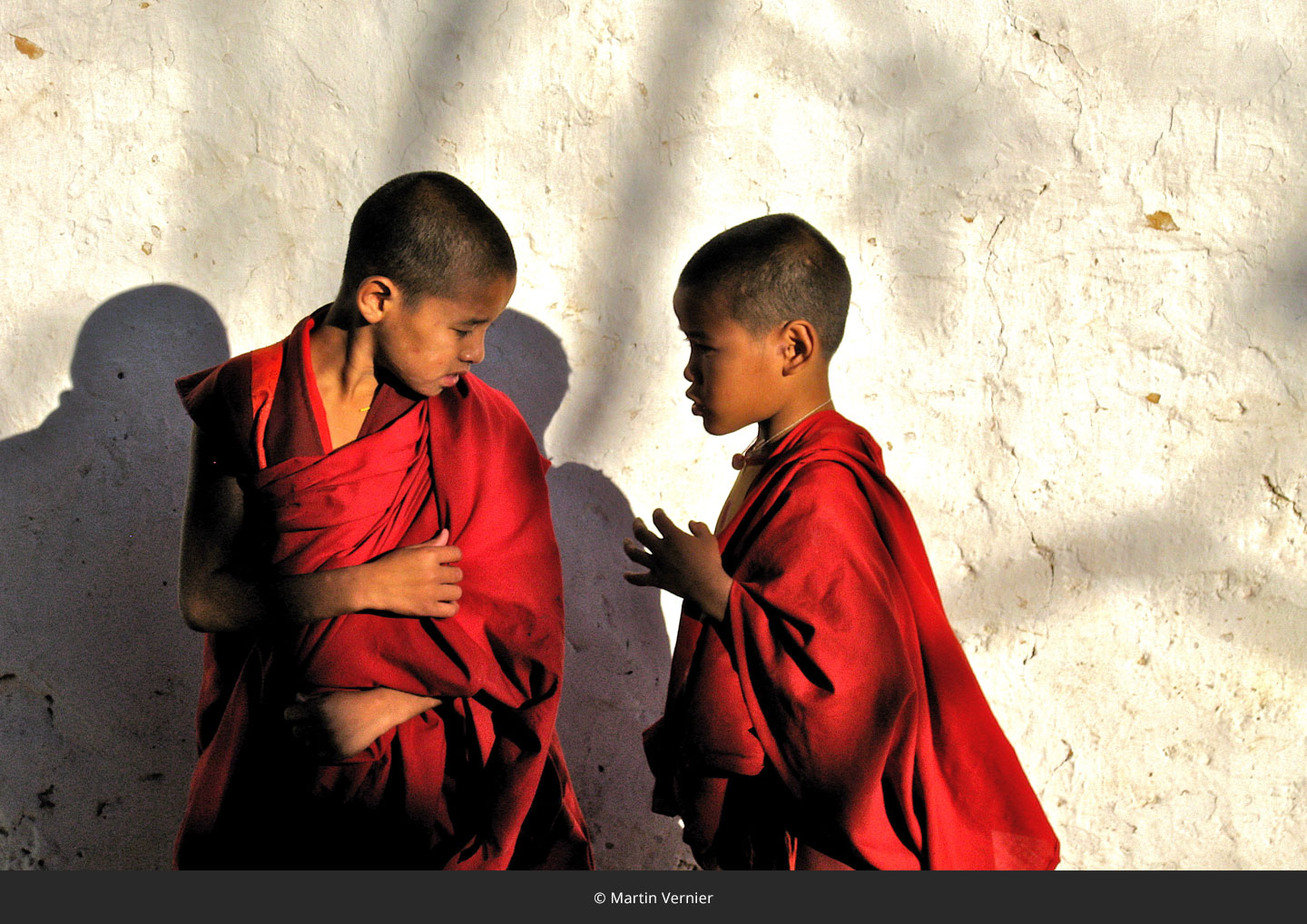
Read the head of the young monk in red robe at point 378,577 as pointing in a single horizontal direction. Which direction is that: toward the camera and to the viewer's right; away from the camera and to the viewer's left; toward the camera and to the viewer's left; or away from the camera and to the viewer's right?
toward the camera and to the viewer's right

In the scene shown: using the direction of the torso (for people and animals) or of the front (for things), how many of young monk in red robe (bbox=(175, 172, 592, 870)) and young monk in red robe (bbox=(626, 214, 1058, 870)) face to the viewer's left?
1

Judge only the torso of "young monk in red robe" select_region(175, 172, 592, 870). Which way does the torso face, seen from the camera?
toward the camera

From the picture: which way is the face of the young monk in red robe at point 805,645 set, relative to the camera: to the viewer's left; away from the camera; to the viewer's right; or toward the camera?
to the viewer's left

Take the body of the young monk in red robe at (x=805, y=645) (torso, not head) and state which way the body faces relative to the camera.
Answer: to the viewer's left
